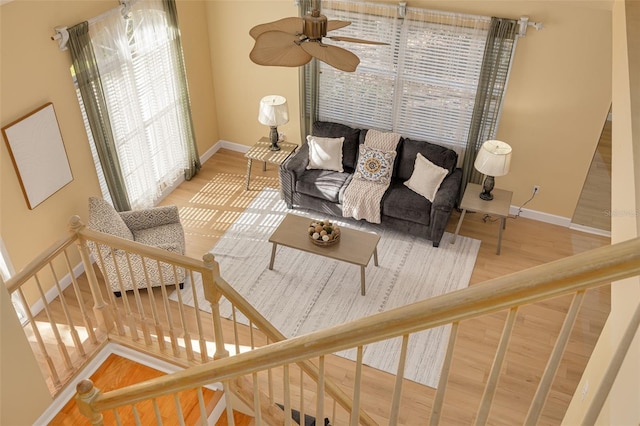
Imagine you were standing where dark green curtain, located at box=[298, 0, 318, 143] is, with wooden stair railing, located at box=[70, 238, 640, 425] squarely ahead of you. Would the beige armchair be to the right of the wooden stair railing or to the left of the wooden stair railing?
right

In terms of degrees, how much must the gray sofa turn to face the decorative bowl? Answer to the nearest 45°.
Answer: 0° — it already faces it

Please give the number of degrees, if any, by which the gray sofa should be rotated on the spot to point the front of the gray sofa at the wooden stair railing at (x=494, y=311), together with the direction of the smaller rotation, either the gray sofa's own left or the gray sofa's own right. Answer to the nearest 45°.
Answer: approximately 45° to the gray sofa's own left

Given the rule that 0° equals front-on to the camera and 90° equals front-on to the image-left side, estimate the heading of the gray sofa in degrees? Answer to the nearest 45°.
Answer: approximately 45°

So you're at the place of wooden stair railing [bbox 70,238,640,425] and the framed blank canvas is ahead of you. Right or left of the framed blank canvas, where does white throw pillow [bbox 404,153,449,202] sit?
right

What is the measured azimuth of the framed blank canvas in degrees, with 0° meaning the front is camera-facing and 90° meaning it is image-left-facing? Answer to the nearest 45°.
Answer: approximately 315°

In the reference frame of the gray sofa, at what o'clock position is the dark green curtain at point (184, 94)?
The dark green curtain is roughly at 2 o'clock from the gray sofa.

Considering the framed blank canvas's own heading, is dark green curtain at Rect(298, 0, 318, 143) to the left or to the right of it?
on its left

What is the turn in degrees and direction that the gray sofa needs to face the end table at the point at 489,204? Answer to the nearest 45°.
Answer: approximately 135° to its left
